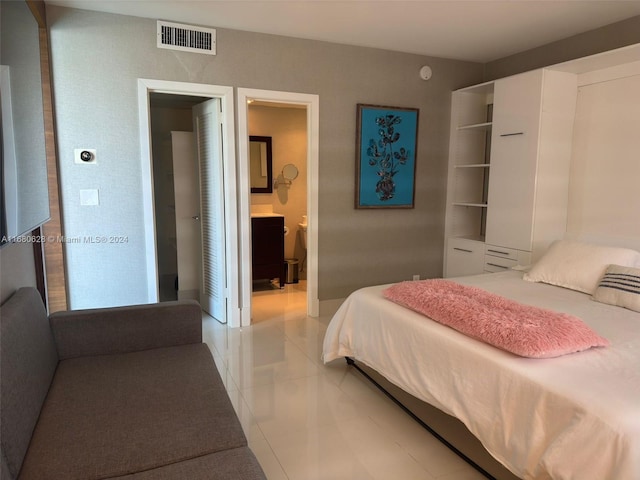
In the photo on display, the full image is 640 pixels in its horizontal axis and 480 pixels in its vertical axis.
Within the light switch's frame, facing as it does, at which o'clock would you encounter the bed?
The bed is roughly at 11 o'clock from the light switch.

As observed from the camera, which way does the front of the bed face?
facing the viewer and to the left of the viewer

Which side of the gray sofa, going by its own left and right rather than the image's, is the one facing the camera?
right

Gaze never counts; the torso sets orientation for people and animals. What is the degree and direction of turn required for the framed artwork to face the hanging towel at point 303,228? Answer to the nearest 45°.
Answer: approximately 135° to its right

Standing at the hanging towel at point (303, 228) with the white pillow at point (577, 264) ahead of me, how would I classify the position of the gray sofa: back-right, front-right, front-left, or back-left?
front-right

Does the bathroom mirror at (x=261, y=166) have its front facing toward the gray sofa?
yes

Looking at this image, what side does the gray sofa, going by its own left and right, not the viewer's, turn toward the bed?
front

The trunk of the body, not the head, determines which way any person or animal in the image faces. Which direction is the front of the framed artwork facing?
toward the camera

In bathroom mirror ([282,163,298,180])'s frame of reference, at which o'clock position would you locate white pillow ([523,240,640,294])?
The white pillow is roughly at 11 o'clock from the bathroom mirror.

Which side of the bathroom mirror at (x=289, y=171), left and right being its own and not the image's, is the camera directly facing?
front

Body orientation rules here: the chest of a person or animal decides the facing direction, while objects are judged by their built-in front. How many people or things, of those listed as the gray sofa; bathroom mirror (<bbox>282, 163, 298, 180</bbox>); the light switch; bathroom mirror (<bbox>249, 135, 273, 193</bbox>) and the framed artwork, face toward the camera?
4

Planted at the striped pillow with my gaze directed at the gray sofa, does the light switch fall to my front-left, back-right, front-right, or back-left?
front-right

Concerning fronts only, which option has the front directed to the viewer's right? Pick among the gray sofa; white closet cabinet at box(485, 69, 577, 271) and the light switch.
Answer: the gray sofa

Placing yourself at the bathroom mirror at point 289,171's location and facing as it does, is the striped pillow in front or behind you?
in front
